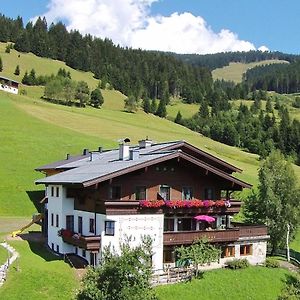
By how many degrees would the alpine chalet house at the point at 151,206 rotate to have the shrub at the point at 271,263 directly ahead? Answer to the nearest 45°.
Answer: approximately 45° to its left

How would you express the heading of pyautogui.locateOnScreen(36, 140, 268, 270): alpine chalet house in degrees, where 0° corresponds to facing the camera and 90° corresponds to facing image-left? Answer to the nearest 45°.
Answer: approximately 315°

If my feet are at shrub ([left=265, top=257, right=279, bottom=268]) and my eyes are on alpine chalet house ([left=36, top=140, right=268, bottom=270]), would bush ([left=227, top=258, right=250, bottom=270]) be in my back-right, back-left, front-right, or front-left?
front-left

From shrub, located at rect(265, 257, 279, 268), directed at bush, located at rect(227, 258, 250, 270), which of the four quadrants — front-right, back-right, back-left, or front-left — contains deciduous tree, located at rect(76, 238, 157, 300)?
front-left

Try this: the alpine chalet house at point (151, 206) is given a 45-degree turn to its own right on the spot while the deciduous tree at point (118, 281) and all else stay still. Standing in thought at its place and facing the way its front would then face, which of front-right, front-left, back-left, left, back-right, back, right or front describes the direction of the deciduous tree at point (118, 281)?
front
